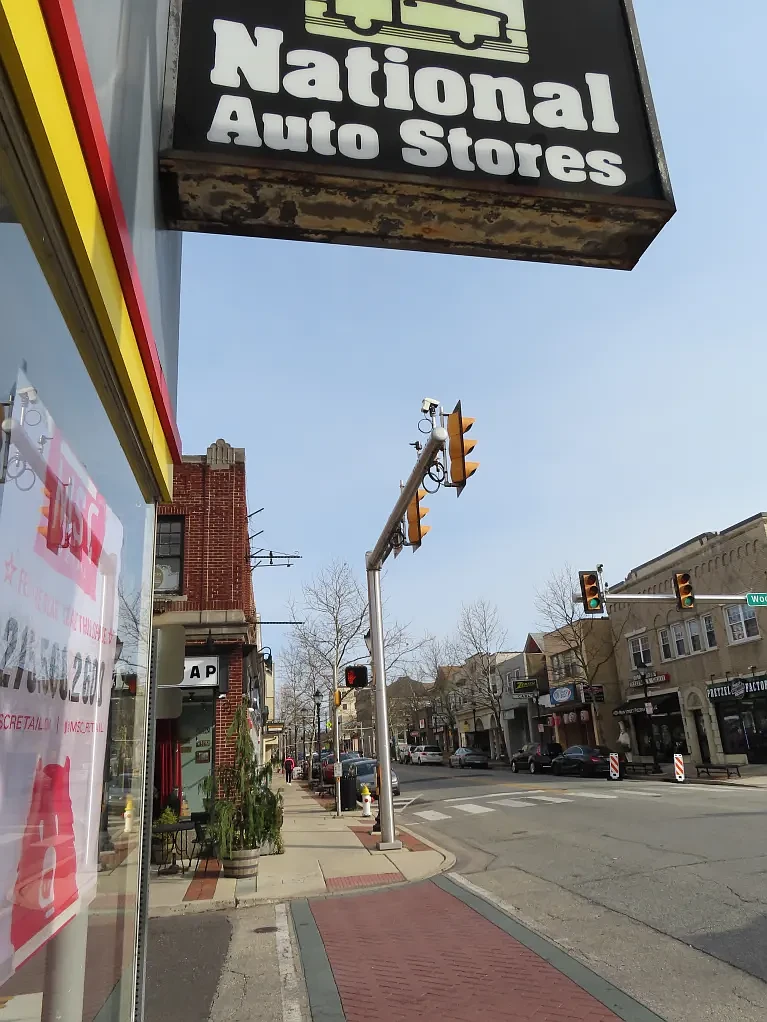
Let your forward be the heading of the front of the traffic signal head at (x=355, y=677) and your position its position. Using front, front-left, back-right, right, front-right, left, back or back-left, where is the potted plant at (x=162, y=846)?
front-right

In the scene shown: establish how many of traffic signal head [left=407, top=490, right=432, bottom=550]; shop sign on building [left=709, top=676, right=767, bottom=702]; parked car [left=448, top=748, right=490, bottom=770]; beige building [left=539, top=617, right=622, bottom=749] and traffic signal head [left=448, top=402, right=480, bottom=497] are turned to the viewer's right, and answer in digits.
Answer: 2

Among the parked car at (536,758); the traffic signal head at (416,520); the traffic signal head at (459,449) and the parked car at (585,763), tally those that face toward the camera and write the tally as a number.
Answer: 0

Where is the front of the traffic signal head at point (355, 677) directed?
toward the camera

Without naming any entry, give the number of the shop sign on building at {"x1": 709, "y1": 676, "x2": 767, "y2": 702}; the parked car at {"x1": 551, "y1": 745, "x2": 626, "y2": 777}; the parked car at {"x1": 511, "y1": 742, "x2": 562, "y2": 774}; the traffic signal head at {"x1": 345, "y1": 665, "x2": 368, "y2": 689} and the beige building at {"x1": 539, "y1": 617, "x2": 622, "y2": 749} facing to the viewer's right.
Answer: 0

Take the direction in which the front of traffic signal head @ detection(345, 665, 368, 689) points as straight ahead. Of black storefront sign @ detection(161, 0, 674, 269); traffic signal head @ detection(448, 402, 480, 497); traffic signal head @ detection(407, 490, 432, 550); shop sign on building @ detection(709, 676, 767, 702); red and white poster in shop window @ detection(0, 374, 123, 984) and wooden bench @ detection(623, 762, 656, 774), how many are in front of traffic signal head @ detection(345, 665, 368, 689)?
4

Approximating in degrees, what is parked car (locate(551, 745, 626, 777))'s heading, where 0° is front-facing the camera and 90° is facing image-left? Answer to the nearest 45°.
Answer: approximately 135°

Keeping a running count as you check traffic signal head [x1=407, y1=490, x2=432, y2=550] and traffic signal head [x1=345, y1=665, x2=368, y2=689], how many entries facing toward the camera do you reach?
1

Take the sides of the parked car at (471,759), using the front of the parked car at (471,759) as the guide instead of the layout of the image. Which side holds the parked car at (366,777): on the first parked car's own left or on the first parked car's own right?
on the first parked car's own left

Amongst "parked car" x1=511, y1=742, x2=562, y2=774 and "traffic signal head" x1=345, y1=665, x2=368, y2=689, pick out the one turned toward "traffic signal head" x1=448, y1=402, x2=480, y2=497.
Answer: "traffic signal head" x1=345, y1=665, x2=368, y2=689

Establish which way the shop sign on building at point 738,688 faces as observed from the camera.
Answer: facing the viewer and to the left of the viewer

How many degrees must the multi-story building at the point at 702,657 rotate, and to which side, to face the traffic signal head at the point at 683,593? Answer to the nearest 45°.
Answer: approximately 45° to its left

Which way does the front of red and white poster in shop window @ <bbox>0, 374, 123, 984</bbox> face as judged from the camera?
facing the viewer and to the right of the viewer

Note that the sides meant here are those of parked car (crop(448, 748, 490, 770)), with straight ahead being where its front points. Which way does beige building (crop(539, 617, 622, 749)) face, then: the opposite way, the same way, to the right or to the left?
to the left

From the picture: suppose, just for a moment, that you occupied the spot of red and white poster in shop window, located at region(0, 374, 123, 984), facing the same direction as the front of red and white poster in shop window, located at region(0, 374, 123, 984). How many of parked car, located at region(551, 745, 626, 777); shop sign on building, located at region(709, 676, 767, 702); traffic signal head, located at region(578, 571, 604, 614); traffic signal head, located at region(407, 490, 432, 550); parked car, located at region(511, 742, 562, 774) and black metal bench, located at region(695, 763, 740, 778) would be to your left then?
6

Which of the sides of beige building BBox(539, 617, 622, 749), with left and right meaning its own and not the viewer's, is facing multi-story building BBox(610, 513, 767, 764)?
left

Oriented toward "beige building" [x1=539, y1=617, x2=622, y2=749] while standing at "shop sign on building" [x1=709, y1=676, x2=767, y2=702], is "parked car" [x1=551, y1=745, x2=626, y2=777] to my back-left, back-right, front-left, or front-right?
front-left

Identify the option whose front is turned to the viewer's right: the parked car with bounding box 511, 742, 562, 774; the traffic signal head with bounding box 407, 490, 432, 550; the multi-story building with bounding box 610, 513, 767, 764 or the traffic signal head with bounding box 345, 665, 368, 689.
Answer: the traffic signal head with bounding box 407, 490, 432, 550

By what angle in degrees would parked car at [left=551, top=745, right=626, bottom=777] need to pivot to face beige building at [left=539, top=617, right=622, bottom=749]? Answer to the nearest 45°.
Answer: approximately 45° to its right
